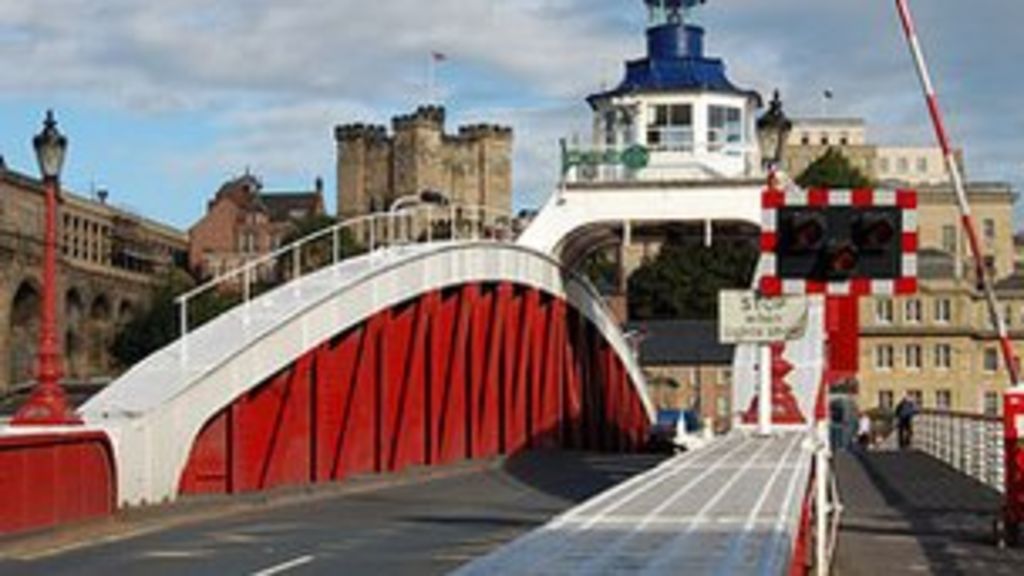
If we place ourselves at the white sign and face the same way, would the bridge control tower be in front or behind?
behind

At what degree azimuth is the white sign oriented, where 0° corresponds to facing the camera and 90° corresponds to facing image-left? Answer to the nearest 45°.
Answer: approximately 0°

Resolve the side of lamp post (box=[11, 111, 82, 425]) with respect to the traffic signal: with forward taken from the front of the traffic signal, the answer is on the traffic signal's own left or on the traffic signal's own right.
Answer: on the traffic signal's own right

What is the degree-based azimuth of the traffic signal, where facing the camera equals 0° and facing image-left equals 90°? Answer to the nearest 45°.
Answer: approximately 0°

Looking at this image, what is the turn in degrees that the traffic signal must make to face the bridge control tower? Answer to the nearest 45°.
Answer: approximately 180°

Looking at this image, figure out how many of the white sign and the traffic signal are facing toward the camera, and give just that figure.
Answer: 2
